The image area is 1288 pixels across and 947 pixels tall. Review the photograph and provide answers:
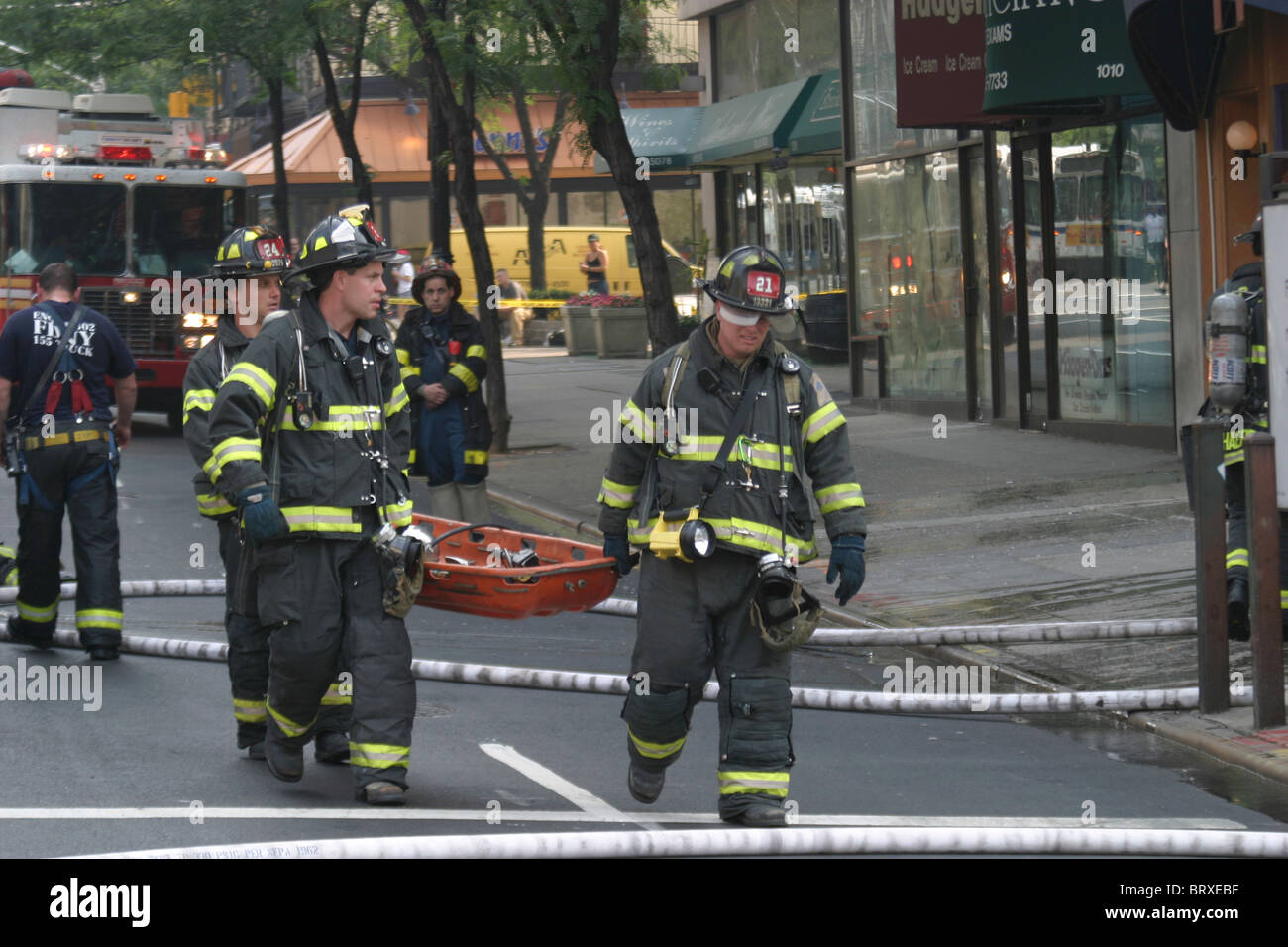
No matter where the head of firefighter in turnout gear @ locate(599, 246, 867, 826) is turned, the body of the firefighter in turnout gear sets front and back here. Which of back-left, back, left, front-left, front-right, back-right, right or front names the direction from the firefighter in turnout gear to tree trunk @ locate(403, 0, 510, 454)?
back

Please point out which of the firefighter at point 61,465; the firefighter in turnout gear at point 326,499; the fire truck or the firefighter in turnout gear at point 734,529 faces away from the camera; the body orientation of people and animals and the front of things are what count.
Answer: the firefighter

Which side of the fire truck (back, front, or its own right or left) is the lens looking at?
front

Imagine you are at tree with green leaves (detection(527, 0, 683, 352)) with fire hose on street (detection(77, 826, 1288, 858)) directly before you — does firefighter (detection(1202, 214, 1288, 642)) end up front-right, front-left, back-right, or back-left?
front-left

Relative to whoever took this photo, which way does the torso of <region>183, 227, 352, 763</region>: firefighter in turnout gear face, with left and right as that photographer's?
facing the viewer and to the right of the viewer

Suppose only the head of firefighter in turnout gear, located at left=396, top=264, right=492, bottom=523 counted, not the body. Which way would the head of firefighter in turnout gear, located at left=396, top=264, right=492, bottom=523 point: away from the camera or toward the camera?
toward the camera

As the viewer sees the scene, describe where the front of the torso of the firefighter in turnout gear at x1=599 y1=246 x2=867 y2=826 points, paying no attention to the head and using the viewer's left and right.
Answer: facing the viewer

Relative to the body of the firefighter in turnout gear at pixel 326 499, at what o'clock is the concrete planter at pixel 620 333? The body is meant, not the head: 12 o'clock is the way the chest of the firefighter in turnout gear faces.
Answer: The concrete planter is roughly at 8 o'clock from the firefighter in turnout gear.

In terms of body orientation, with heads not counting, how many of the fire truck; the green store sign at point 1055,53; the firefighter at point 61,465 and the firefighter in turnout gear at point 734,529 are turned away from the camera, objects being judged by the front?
1

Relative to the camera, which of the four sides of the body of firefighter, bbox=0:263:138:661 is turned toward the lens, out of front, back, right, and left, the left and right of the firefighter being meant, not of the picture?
back

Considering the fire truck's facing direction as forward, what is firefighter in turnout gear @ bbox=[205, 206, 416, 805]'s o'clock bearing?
The firefighter in turnout gear is roughly at 12 o'clock from the fire truck.

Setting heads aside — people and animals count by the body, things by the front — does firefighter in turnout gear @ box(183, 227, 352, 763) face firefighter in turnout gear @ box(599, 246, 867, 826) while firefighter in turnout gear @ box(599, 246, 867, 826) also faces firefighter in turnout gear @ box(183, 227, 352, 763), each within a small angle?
no

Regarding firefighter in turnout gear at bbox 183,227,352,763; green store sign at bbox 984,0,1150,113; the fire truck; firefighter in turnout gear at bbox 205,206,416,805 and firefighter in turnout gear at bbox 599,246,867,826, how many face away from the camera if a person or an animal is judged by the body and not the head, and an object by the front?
0

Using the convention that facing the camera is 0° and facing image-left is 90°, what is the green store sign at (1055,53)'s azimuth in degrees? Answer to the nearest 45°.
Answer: approximately 45°

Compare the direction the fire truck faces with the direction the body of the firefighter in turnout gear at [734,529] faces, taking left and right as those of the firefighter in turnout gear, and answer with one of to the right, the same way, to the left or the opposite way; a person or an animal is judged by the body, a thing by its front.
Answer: the same way

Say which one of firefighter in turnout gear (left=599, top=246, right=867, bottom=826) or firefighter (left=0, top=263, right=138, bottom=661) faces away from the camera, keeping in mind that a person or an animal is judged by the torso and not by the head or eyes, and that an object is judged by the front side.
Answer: the firefighter

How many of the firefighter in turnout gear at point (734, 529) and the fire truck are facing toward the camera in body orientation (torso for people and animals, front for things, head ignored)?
2

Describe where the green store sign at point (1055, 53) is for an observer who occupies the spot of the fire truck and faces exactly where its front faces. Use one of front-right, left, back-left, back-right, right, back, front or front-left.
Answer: front-left

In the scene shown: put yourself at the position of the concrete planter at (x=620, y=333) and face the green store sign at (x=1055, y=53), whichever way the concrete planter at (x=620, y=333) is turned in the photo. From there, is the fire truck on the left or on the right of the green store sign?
right

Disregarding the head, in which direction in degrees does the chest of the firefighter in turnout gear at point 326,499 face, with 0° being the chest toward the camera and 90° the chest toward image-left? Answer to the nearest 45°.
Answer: approximately 315°

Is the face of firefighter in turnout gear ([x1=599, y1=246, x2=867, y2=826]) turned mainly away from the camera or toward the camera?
toward the camera
